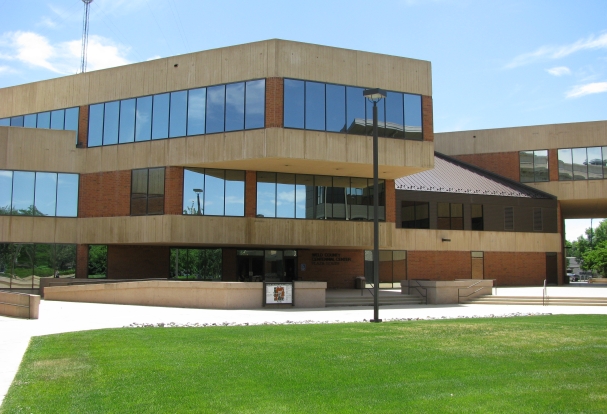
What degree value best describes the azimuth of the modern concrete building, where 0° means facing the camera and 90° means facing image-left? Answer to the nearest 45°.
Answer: approximately 0°
